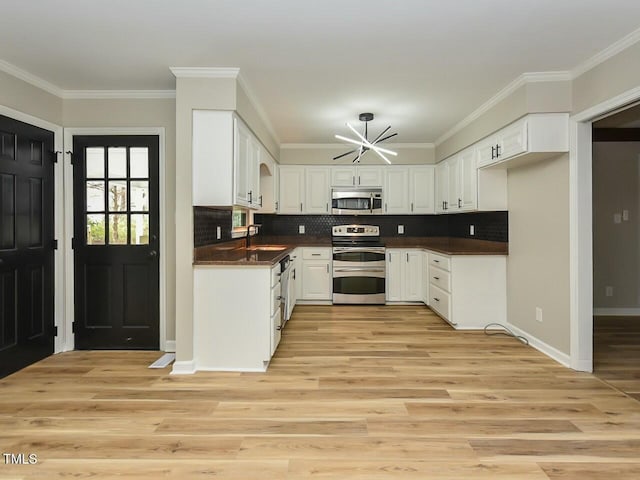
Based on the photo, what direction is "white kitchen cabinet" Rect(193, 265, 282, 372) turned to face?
to the viewer's right

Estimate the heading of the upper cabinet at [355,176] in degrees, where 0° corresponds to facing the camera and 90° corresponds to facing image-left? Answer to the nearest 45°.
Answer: approximately 0°

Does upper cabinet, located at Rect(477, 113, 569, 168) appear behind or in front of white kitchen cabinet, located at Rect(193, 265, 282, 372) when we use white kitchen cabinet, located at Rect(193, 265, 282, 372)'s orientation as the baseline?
in front

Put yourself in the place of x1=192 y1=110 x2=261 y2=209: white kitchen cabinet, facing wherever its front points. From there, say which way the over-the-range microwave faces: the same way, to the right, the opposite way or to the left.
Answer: to the right

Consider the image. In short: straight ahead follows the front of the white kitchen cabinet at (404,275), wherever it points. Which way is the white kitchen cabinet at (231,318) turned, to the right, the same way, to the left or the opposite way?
to the left

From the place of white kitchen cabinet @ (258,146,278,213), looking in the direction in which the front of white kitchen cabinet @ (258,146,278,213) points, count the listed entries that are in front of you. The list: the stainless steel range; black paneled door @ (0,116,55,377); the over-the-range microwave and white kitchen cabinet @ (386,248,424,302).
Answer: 3

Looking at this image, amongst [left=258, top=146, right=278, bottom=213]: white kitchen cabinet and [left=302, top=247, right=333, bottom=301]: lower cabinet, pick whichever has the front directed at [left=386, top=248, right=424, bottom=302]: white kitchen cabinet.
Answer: [left=258, top=146, right=278, bottom=213]: white kitchen cabinet

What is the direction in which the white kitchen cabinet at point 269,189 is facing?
to the viewer's right

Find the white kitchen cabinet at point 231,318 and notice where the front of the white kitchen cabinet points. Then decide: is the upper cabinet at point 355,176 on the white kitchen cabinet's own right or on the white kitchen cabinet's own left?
on the white kitchen cabinet's own left

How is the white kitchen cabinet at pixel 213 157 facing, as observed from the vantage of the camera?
facing to the right of the viewer
